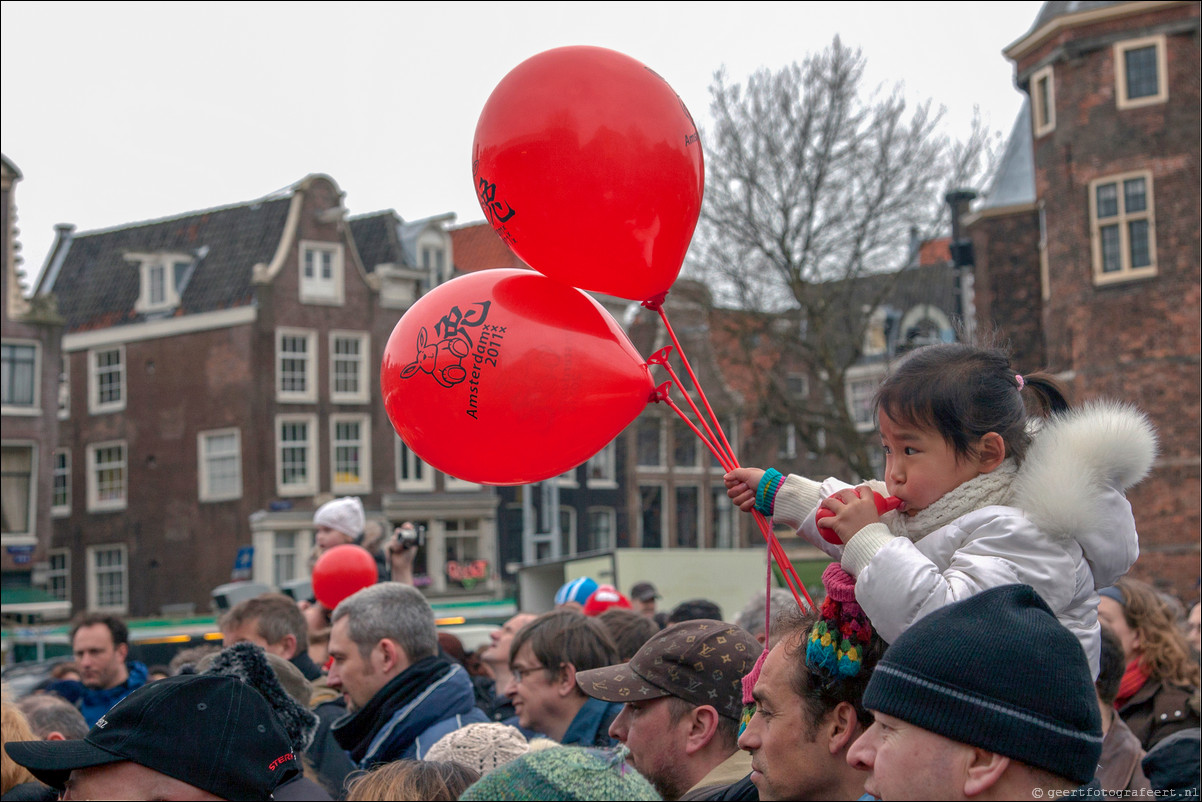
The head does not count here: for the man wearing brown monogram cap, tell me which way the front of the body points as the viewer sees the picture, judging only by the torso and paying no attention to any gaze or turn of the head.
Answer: to the viewer's left

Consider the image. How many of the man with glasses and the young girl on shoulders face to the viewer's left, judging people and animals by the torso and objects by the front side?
2

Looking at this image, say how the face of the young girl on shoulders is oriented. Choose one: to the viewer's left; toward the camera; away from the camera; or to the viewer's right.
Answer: to the viewer's left

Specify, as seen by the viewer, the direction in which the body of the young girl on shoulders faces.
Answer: to the viewer's left

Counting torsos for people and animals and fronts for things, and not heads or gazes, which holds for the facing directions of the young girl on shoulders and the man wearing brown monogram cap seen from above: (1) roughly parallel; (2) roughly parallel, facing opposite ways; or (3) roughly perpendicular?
roughly parallel

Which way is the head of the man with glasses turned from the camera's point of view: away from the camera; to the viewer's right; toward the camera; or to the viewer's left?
to the viewer's left

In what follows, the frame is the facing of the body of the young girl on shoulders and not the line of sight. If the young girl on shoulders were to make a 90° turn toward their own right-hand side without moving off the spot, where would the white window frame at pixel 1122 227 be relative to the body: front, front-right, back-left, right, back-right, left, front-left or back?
front

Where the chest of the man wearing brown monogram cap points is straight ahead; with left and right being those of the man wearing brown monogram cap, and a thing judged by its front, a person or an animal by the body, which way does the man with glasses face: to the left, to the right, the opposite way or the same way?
the same way

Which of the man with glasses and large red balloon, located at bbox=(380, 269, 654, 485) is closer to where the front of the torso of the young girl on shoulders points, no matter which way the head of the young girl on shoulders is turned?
the large red balloon

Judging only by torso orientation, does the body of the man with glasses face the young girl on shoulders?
no

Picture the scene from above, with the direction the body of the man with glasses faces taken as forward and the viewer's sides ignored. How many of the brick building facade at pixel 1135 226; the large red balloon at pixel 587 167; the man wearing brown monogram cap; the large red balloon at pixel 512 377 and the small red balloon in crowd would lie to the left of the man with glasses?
3

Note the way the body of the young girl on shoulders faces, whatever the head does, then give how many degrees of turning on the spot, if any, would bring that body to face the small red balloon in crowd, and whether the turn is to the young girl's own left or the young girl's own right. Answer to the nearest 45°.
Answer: approximately 45° to the young girl's own right
